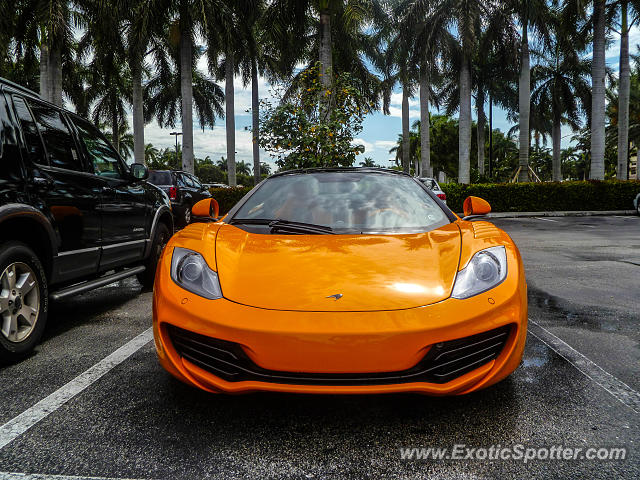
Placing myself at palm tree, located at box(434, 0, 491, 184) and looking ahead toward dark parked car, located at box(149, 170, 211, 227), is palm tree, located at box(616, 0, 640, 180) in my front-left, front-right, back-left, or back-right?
back-left

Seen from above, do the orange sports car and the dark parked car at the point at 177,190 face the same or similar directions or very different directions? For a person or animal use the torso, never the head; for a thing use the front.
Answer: very different directions

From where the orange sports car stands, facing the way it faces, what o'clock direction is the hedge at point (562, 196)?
The hedge is roughly at 7 o'clock from the orange sports car.

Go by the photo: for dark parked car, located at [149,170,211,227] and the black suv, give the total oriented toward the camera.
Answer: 0

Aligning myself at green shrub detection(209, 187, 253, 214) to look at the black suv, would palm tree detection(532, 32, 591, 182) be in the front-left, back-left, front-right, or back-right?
back-left

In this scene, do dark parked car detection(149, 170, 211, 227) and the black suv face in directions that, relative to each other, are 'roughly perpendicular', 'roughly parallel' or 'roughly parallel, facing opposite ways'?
roughly parallel

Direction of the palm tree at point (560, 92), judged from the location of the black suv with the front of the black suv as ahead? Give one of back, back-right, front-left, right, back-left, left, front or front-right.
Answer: front

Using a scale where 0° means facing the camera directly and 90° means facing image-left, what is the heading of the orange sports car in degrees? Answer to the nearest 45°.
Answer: approximately 0°

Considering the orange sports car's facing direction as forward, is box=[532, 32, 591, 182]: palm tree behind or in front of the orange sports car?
behind

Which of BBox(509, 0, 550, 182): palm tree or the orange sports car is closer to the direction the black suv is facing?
the palm tree

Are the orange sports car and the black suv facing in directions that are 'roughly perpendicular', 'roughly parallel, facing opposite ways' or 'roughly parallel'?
roughly parallel, facing opposite ways

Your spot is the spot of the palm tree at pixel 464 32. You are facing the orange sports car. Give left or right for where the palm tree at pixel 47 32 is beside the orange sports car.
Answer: right

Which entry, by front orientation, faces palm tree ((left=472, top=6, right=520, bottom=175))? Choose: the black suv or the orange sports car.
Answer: the black suv

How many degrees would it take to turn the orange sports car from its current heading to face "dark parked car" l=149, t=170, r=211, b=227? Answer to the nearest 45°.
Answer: approximately 180°

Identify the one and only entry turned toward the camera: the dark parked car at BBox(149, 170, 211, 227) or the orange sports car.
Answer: the orange sports car

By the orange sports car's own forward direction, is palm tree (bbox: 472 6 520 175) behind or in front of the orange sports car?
behind

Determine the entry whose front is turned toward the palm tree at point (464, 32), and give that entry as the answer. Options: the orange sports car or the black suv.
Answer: the black suv

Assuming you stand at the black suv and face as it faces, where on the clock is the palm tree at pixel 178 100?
The palm tree is roughly at 11 o'clock from the black suv.

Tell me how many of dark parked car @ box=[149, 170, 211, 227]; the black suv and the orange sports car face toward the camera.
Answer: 1

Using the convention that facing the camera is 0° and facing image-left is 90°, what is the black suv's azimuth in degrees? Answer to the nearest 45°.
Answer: approximately 225°
